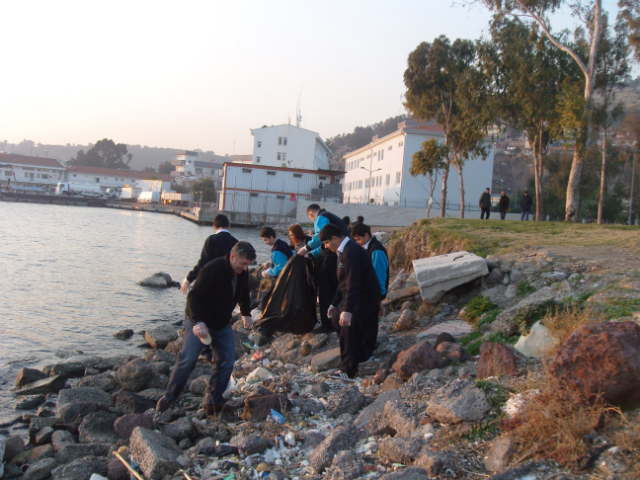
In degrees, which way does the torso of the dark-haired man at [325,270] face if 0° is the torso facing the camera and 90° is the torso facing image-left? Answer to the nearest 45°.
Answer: approximately 90°

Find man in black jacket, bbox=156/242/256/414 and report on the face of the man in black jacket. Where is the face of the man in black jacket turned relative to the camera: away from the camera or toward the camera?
toward the camera

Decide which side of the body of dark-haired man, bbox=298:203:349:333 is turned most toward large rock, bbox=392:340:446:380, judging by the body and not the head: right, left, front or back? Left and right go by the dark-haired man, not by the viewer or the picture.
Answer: left

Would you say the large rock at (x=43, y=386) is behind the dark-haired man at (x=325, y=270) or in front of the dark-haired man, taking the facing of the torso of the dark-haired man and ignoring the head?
in front

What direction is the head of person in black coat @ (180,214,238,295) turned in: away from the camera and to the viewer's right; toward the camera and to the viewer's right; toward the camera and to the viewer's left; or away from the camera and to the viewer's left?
away from the camera and to the viewer's left

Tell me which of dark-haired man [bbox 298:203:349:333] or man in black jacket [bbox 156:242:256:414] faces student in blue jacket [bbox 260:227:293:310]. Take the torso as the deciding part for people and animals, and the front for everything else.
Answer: the dark-haired man

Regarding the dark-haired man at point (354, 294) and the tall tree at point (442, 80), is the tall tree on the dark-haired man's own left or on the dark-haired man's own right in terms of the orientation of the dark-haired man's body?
on the dark-haired man's own right

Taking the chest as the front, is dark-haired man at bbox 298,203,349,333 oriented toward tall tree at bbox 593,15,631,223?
no

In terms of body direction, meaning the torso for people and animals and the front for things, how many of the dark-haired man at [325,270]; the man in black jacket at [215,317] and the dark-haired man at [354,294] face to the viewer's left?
2
